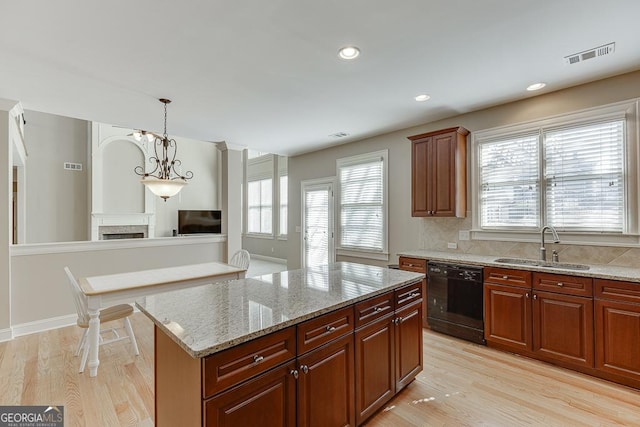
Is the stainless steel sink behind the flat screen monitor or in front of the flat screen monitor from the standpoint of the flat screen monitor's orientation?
in front

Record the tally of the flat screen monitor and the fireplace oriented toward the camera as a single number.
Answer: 2

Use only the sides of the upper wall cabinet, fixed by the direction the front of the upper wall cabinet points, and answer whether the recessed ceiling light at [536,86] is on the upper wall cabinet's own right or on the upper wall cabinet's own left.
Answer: on the upper wall cabinet's own left

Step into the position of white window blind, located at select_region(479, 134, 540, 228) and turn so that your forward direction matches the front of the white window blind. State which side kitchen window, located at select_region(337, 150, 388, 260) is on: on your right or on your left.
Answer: on your right

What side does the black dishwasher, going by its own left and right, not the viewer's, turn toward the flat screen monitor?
right

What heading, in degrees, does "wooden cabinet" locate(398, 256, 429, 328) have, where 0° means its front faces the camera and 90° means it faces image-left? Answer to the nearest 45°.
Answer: approximately 45°

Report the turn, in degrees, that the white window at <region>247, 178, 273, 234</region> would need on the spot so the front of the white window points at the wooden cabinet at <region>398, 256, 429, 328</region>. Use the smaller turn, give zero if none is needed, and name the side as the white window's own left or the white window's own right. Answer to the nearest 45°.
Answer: approximately 45° to the white window's own left

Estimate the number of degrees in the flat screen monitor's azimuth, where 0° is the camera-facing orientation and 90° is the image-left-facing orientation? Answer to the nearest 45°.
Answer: approximately 0°

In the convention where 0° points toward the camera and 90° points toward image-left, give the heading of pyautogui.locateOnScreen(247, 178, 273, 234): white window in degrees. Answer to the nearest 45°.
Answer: approximately 45°
